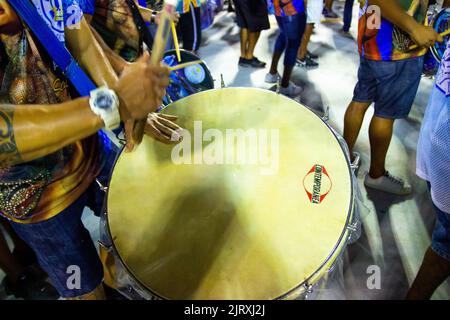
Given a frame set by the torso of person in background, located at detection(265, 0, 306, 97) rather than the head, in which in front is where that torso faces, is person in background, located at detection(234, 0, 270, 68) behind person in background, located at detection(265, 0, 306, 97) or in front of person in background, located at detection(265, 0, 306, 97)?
behind

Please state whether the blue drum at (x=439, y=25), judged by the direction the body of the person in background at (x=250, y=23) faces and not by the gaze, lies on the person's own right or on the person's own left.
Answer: on the person's own right

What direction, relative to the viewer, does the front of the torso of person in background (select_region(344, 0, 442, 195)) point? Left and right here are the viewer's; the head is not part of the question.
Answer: facing to the right of the viewer

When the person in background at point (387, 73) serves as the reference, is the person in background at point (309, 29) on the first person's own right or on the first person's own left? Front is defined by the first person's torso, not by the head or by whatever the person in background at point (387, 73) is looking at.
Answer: on the first person's own left
